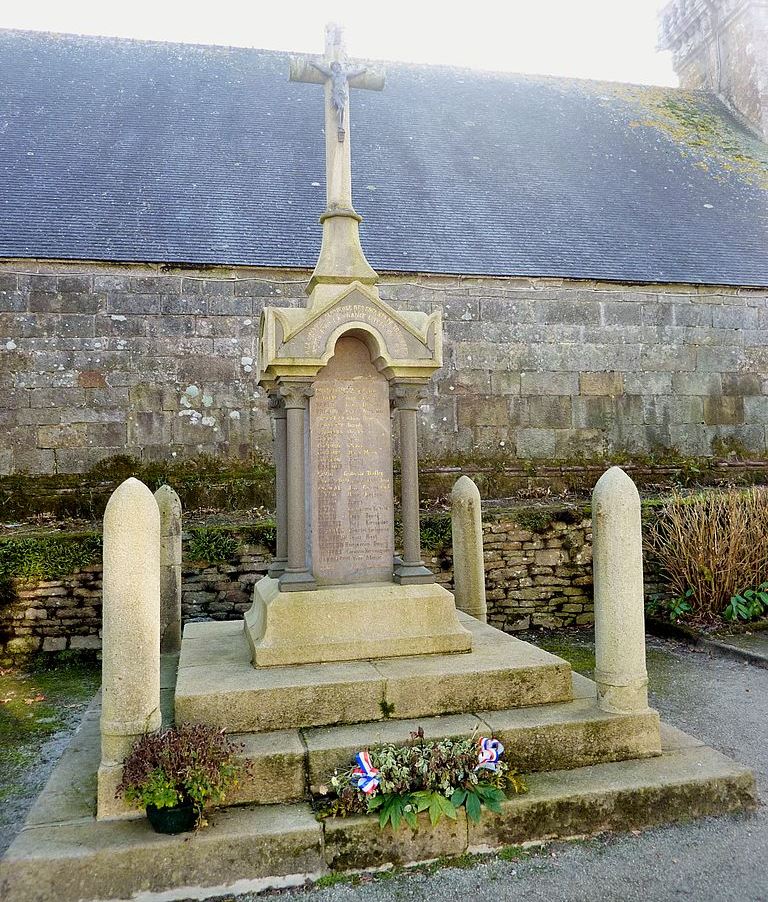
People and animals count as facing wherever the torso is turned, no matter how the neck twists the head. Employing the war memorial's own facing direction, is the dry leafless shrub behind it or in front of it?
behind

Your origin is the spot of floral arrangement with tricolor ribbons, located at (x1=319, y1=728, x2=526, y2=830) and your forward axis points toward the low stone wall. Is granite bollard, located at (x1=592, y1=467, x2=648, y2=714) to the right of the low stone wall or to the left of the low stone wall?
right

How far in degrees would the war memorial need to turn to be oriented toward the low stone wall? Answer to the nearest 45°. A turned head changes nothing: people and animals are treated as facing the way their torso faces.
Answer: approximately 180°

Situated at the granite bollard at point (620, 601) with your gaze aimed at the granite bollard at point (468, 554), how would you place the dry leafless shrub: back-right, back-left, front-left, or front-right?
front-right

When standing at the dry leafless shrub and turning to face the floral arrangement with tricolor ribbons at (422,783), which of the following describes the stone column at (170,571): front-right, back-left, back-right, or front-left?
front-right

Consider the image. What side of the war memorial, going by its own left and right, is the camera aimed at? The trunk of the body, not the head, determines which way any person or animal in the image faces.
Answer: front
